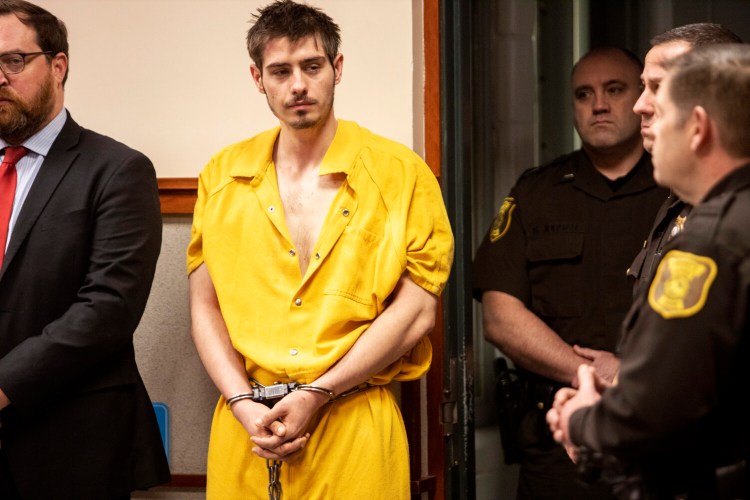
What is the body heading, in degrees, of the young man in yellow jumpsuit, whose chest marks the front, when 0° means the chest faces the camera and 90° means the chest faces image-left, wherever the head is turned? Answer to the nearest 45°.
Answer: approximately 0°

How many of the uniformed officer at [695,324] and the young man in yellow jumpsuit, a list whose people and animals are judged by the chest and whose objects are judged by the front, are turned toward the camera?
1

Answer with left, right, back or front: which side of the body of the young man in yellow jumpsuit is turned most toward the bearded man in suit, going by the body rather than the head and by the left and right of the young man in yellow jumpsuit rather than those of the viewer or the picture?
right

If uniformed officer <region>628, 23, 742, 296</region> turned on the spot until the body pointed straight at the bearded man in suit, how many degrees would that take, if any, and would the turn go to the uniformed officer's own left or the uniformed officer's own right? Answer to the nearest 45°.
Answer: approximately 45° to the uniformed officer's own right

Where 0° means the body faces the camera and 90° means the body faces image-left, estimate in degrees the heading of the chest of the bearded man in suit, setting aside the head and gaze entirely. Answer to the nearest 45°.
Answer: approximately 45°

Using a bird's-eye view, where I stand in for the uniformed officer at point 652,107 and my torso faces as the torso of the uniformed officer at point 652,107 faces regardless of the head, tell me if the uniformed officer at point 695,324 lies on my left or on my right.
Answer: on my left

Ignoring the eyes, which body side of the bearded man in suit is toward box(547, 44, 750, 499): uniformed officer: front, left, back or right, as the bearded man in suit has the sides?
left

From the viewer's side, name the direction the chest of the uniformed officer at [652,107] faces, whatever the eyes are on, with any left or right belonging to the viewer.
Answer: facing the viewer and to the left of the viewer

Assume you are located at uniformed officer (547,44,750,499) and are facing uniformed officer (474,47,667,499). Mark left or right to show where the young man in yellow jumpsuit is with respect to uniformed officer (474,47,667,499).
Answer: left

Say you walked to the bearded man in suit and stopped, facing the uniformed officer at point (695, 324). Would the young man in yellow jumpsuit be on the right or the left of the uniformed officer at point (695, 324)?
left

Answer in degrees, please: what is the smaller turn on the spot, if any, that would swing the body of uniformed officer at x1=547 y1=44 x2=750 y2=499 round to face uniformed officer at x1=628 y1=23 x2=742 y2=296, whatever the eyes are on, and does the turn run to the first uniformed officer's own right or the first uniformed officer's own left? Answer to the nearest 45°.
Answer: approximately 90° to the first uniformed officer's own right

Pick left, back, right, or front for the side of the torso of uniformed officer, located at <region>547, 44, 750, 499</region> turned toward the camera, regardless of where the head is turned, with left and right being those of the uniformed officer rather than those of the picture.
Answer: left
